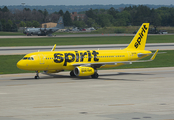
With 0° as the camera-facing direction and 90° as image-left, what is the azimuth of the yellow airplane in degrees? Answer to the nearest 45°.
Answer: approximately 45°
